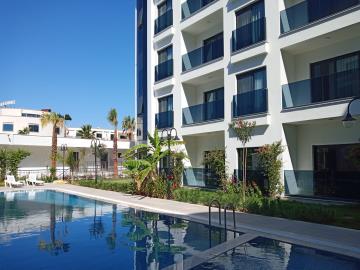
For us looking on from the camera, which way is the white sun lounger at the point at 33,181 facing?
facing the viewer and to the right of the viewer

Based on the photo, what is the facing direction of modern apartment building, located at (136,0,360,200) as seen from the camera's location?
facing the viewer and to the left of the viewer

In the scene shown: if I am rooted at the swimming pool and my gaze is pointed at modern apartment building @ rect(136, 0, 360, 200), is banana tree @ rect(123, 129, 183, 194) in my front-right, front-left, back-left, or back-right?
front-left

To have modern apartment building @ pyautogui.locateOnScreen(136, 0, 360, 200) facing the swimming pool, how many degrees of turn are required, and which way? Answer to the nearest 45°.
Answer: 0° — it already faces it

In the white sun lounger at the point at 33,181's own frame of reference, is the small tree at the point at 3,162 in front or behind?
behind

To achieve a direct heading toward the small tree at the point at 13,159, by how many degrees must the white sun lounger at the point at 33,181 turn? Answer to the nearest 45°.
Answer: approximately 180°

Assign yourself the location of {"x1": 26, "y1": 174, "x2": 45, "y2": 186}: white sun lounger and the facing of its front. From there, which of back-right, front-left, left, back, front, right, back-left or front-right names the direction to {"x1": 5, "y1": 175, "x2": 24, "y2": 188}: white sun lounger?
right

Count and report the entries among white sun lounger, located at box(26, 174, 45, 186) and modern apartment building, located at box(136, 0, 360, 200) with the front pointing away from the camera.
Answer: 0
